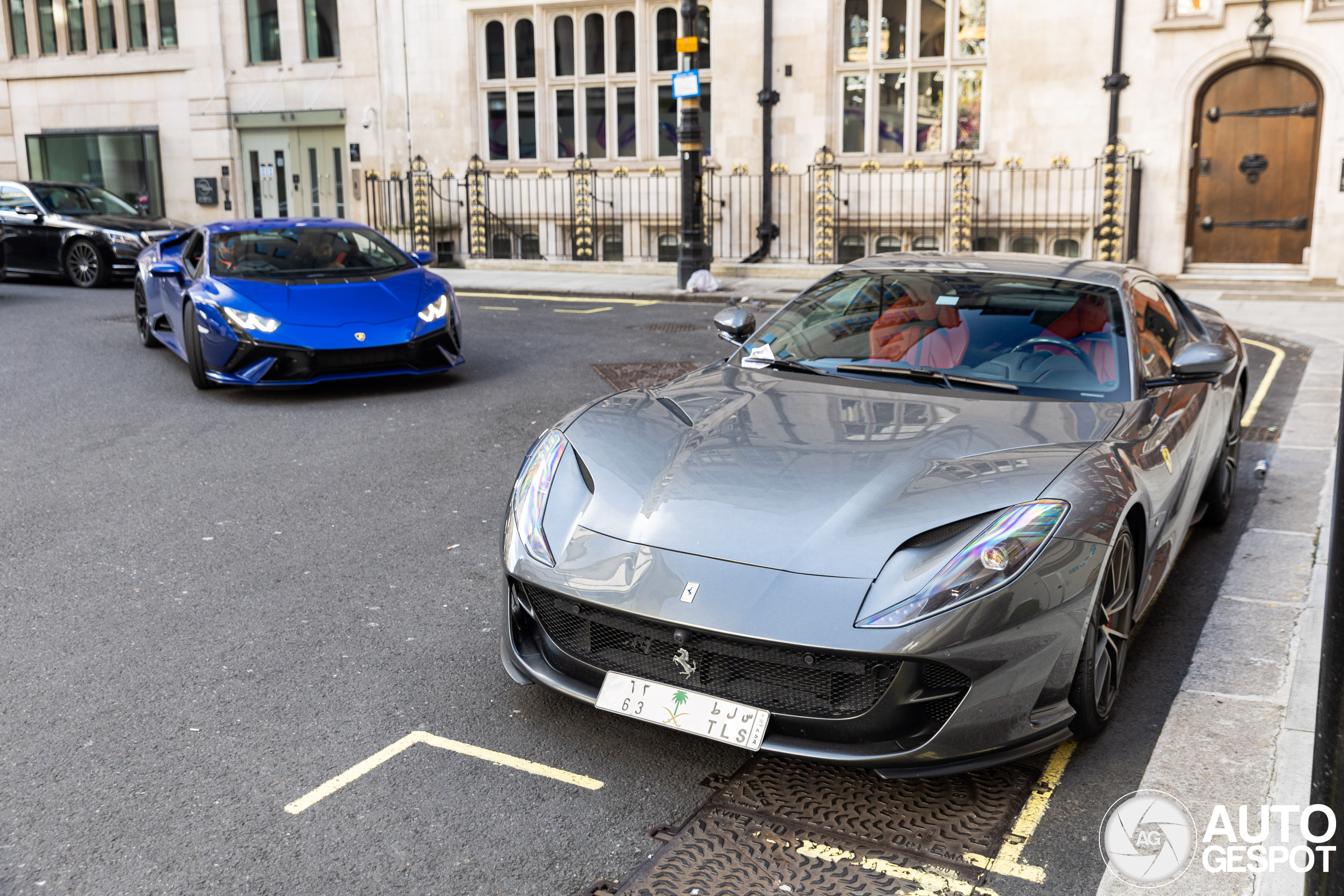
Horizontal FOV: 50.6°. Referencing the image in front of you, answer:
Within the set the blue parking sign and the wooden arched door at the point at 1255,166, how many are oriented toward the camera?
2

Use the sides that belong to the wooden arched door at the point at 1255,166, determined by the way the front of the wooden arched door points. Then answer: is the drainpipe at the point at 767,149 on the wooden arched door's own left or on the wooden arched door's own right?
on the wooden arched door's own right

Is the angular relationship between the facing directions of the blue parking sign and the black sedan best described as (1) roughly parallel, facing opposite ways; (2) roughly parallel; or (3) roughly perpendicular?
roughly perpendicular

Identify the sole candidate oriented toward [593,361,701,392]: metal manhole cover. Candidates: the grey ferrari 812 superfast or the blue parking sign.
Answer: the blue parking sign

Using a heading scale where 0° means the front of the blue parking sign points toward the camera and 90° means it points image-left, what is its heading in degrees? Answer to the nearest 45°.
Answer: approximately 0°

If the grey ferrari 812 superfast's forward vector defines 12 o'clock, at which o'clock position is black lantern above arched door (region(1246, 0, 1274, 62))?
The black lantern above arched door is roughly at 5 o'clock from the grey ferrari 812 superfast.

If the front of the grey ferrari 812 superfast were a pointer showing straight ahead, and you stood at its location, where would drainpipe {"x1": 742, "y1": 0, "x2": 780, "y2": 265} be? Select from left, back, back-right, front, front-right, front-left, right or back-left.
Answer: back-right

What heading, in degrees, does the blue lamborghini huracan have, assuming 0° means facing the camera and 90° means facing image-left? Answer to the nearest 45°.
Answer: approximately 315°
